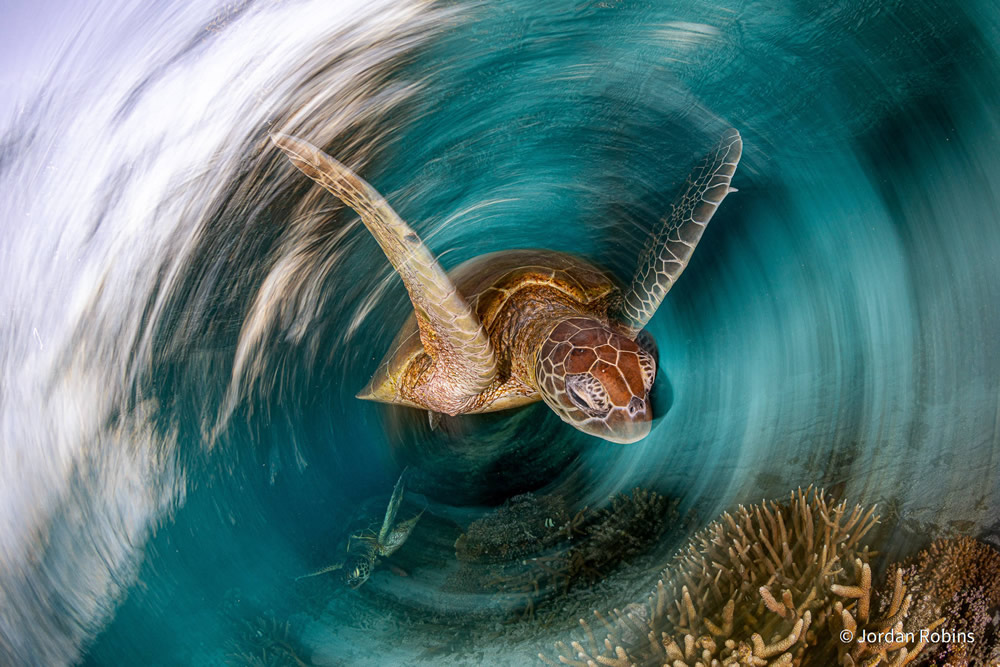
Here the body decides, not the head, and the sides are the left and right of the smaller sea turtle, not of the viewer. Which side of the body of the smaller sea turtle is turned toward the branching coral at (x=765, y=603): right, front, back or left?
left

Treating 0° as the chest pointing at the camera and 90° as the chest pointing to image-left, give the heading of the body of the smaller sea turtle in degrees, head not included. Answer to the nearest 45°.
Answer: approximately 45°

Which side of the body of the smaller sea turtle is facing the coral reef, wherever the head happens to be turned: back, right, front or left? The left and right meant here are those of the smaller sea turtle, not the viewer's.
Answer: left

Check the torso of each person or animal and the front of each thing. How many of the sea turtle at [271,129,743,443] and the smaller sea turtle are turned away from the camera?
0

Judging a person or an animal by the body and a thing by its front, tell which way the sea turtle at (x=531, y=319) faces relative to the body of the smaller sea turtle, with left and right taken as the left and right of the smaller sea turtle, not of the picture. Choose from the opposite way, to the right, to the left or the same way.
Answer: to the left
